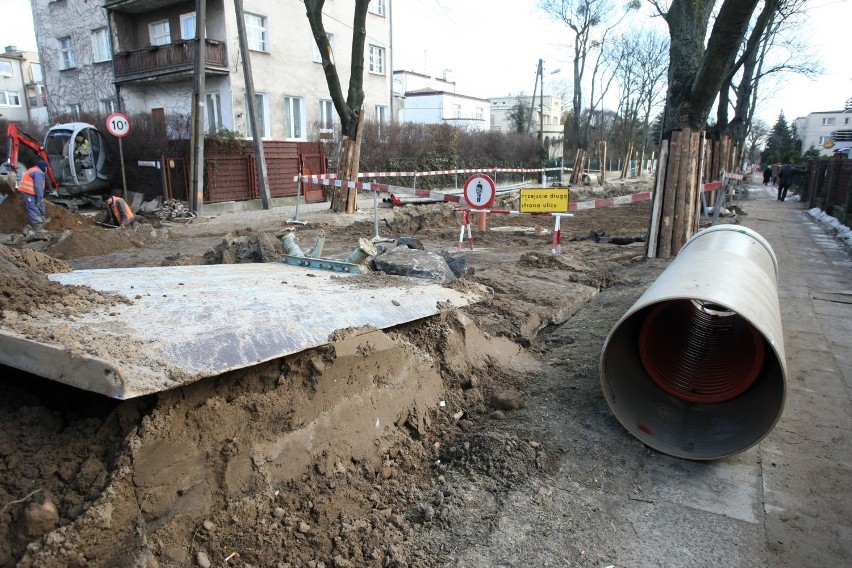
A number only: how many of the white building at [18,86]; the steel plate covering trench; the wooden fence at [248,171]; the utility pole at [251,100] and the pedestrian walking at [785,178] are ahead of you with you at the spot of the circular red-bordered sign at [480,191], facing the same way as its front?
1

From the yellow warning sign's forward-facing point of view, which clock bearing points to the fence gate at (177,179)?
The fence gate is roughly at 4 o'clock from the yellow warning sign.

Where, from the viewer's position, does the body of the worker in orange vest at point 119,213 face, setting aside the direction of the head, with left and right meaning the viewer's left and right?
facing to the left of the viewer

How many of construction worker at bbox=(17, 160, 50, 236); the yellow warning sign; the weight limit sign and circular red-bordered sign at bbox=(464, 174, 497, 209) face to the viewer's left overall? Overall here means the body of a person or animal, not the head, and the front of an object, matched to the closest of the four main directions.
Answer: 0

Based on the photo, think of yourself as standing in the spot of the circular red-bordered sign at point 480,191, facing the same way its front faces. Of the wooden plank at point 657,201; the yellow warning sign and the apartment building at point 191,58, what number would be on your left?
2

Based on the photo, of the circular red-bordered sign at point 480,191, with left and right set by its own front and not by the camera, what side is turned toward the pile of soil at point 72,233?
right

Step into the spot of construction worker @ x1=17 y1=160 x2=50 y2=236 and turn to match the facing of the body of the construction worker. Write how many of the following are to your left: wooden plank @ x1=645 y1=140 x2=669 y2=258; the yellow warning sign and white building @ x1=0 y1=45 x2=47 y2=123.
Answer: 1

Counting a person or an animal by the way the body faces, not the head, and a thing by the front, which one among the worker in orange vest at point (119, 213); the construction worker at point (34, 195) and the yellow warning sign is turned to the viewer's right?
the construction worker

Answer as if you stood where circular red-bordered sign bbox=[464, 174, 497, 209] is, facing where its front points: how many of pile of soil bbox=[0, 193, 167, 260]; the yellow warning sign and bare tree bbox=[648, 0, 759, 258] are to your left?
2

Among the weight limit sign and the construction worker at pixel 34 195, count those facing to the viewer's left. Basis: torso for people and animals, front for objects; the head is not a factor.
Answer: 0

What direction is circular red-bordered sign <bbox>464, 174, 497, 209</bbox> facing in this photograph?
toward the camera

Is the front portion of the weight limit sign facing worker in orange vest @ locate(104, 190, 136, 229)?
yes

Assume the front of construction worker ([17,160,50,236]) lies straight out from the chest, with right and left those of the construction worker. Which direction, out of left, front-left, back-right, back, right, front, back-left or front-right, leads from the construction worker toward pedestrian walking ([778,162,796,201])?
front

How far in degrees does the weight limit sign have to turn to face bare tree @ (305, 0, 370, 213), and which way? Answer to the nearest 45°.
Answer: approximately 45° to its left
